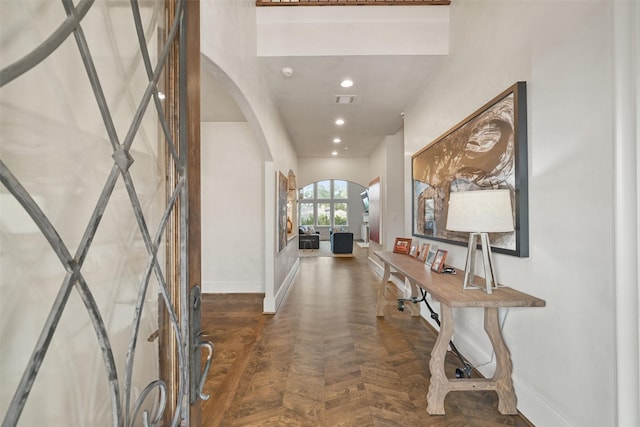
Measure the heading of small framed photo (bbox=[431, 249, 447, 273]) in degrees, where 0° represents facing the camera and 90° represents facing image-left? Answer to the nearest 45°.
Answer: approximately 45°

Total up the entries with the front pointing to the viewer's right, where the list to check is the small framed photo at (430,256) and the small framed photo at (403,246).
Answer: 0

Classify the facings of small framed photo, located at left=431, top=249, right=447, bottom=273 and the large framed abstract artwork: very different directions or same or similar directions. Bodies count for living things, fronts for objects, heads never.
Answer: same or similar directions

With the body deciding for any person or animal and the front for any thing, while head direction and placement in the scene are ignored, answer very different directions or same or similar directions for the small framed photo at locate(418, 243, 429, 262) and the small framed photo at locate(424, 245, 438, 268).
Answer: same or similar directions

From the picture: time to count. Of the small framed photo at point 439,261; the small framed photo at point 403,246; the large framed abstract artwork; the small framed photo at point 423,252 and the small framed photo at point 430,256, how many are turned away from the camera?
0

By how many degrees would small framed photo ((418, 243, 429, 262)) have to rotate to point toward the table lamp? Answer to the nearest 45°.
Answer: approximately 45° to its left

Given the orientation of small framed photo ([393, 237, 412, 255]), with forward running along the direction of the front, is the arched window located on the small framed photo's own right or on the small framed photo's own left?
on the small framed photo's own right

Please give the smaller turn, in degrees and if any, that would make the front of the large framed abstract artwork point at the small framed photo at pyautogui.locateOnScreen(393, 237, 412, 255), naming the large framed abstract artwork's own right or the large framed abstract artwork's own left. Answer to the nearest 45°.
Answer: approximately 90° to the large framed abstract artwork's own right

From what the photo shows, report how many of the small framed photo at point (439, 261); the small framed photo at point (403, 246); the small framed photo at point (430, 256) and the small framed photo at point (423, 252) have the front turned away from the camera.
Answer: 0

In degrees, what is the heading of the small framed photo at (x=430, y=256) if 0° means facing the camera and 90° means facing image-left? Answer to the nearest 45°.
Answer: approximately 45°

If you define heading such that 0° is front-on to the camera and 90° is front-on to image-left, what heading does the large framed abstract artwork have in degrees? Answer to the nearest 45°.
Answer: approximately 45°

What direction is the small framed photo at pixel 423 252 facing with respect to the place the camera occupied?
facing the viewer and to the left of the viewer

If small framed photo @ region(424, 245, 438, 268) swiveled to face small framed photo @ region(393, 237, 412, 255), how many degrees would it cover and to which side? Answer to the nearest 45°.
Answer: approximately 135° to its right

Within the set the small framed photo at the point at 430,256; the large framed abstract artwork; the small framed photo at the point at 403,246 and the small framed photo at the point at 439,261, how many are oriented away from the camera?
0
